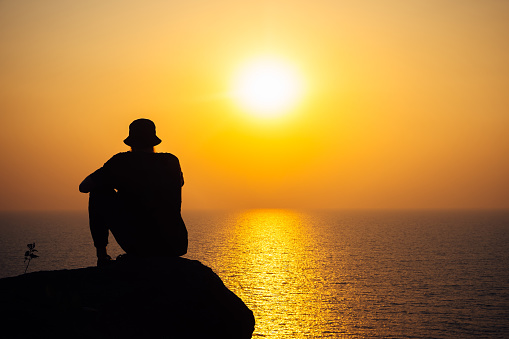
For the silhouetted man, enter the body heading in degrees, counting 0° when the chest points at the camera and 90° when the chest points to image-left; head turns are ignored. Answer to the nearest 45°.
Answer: approximately 135°
